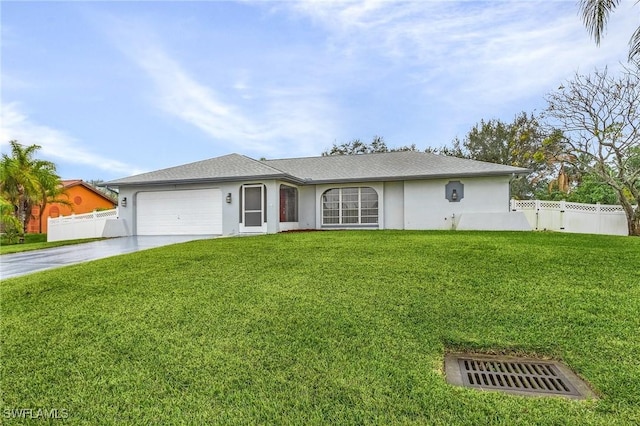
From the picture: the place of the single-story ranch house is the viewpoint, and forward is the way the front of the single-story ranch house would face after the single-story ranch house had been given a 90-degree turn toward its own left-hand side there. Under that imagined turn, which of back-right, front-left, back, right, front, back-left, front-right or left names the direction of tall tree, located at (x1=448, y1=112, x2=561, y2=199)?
front-left

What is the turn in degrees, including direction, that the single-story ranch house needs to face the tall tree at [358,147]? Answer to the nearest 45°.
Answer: approximately 180°

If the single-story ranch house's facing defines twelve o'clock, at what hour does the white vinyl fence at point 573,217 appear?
The white vinyl fence is roughly at 9 o'clock from the single-story ranch house.

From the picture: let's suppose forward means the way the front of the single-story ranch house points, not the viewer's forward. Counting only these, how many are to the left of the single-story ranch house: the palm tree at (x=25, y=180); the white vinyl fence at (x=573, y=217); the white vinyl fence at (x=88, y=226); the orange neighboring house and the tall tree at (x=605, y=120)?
2

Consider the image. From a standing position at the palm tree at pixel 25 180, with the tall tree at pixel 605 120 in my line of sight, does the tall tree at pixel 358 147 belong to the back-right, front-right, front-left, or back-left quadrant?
front-left

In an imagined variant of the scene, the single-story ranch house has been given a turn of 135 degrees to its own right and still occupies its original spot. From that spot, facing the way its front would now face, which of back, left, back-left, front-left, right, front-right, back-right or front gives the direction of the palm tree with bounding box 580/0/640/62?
back

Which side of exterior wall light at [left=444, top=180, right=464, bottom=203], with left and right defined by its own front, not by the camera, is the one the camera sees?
front

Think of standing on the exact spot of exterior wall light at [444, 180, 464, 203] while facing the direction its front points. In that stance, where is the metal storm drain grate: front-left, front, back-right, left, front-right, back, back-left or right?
front

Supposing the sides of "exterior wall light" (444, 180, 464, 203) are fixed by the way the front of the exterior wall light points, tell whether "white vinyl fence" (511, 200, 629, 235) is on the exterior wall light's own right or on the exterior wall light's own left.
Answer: on the exterior wall light's own left

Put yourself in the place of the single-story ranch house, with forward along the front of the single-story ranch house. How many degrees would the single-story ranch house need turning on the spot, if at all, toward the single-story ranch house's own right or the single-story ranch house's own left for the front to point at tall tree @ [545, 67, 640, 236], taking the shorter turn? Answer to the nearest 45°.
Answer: approximately 90° to the single-story ranch house's own left

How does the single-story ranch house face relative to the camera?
toward the camera

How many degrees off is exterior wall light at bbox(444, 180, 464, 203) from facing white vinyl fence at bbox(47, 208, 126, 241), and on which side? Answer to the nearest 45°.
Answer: approximately 90° to its right
